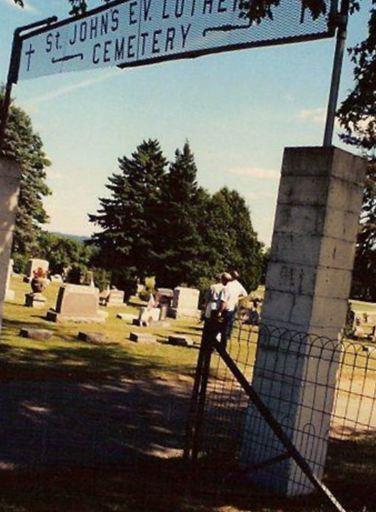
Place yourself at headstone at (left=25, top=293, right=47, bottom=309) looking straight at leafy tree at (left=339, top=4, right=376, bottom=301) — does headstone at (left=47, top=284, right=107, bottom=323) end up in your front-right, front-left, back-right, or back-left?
front-right

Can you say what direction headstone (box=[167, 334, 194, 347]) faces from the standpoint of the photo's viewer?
facing the viewer and to the left of the viewer

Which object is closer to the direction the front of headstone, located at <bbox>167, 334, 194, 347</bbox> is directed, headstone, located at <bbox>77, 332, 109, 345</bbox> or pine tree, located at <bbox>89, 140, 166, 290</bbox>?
the headstone

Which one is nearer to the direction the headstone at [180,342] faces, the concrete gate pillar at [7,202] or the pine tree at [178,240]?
the concrete gate pillar

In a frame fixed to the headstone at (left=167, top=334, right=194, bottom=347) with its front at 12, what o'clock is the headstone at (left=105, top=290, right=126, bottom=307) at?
the headstone at (left=105, top=290, right=126, bottom=307) is roughly at 4 o'clock from the headstone at (left=167, top=334, right=194, bottom=347).

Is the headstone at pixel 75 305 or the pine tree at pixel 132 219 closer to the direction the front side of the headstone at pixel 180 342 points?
the headstone

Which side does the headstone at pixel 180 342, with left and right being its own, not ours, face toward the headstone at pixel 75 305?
right
